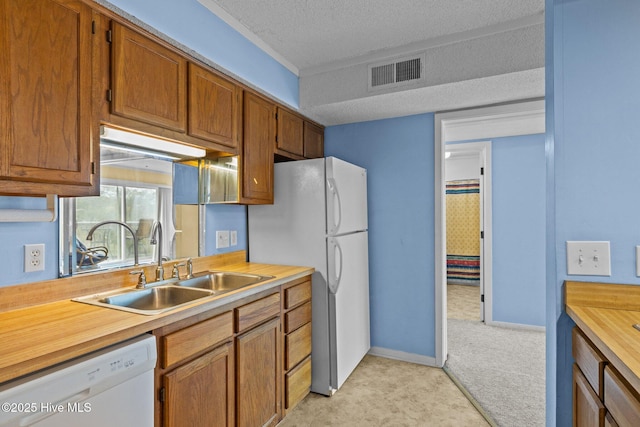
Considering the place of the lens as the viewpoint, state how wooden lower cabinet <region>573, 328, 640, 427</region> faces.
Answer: facing to the left of the viewer

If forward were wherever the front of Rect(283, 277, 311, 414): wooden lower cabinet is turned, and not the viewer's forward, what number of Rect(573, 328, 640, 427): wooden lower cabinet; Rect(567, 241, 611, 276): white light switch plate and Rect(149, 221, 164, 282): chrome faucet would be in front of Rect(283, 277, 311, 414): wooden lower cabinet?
2

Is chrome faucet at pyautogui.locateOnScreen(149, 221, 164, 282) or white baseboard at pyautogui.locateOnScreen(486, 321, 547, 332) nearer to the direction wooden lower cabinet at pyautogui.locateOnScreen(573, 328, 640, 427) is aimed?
the chrome faucet

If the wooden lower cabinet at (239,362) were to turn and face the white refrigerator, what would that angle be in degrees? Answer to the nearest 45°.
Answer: approximately 90° to its left

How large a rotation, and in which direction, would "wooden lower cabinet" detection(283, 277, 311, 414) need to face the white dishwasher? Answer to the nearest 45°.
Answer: approximately 90° to its right
